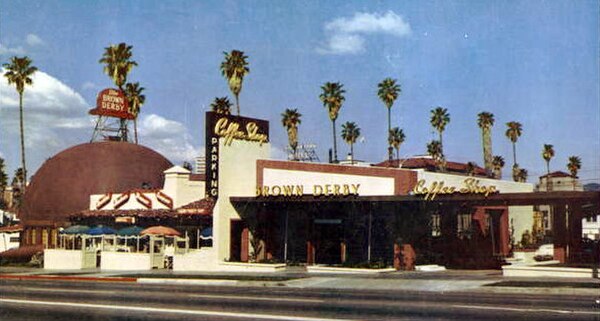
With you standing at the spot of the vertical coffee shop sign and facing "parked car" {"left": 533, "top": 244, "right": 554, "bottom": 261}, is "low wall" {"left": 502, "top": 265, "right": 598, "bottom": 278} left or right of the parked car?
right

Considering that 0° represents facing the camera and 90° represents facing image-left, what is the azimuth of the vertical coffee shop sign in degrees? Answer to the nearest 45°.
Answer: approximately 315°
